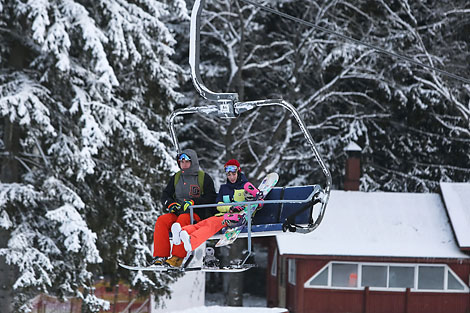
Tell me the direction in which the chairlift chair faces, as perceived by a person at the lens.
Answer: facing the viewer and to the left of the viewer

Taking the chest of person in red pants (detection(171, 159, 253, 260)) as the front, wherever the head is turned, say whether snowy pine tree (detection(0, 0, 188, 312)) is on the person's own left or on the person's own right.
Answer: on the person's own right

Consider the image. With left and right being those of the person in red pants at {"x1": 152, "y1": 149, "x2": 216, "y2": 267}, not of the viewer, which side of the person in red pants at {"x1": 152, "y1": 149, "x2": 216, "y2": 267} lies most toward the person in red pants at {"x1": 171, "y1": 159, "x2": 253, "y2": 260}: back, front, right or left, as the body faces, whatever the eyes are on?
left

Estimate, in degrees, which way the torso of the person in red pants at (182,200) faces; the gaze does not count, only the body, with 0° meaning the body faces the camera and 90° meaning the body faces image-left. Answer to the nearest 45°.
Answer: approximately 45°

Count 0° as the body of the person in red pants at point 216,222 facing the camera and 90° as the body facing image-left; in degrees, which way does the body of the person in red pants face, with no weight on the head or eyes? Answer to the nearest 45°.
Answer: approximately 45°

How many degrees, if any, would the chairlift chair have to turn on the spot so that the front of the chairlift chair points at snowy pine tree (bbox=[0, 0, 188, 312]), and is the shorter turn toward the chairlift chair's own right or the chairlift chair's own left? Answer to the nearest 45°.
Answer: approximately 90° to the chairlift chair's own right

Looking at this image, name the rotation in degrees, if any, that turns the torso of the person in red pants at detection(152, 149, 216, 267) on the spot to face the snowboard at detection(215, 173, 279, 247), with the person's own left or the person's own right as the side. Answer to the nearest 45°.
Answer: approximately 135° to the person's own left

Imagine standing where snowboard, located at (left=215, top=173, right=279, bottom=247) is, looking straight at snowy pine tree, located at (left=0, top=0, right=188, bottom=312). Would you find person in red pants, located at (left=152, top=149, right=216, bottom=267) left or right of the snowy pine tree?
left

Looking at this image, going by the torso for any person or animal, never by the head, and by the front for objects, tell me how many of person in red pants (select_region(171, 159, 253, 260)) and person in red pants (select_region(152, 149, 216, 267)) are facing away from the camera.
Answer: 0
